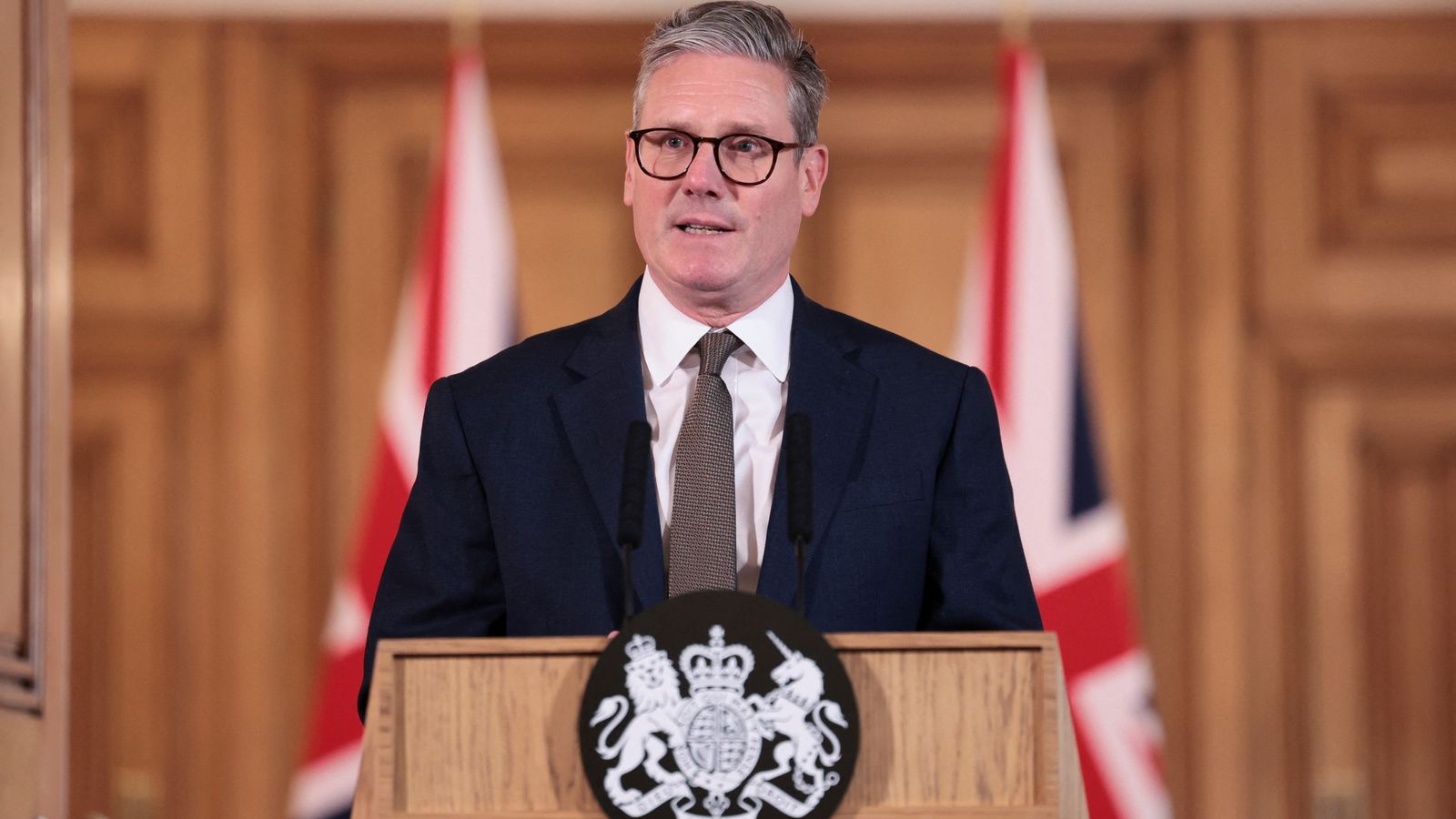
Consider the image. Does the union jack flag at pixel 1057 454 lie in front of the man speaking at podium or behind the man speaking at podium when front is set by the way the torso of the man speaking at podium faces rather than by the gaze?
behind

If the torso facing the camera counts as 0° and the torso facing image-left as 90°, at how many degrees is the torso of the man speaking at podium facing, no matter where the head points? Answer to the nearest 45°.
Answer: approximately 0°
